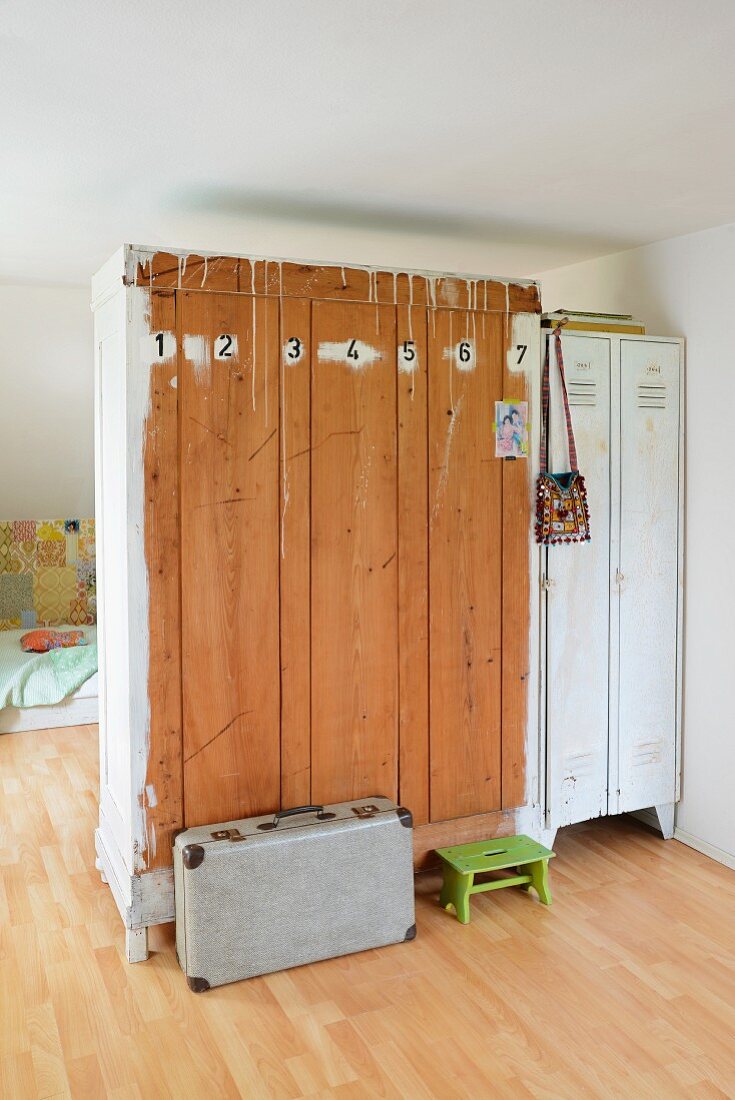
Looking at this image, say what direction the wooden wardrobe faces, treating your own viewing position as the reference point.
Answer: facing away from the viewer and to the left of the viewer

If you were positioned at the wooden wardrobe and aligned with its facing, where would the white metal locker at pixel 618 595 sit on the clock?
The white metal locker is roughly at 4 o'clock from the wooden wardrobe.

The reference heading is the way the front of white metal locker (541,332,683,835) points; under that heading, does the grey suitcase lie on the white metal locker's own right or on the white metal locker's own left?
on the white metal locker's own right

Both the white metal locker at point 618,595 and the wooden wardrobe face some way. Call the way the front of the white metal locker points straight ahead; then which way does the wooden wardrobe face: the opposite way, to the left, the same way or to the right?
the opposite way

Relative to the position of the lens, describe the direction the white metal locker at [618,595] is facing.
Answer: facing the viewer and to the right of the viewer

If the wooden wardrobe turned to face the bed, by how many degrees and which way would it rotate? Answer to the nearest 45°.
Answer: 0° — it already faces it
